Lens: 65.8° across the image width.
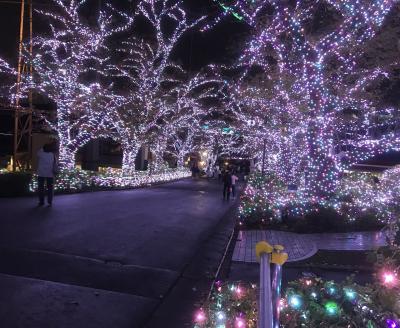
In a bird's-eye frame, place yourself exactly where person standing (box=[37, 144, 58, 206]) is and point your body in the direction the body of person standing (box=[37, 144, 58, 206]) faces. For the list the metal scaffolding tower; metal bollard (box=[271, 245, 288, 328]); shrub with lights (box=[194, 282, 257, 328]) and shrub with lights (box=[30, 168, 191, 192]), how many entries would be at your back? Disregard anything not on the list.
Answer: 2

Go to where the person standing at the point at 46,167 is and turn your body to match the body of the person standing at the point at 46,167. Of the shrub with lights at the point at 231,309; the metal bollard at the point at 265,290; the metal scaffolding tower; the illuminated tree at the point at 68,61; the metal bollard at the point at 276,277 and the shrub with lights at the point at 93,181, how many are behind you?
3
